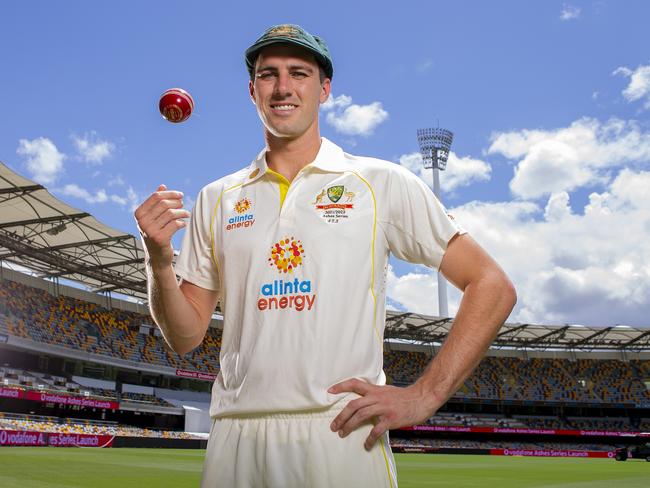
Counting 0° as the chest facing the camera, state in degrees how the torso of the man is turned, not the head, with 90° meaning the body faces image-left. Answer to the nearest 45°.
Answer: approximately 0°

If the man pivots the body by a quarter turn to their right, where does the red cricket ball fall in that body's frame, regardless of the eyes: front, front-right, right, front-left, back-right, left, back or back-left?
front-right

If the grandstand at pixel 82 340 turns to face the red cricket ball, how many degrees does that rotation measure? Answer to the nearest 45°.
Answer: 0° — it already faces it

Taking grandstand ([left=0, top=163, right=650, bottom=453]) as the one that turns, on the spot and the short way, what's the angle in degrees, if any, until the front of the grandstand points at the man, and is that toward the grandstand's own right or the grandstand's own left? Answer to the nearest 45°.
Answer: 0° — it already faces them

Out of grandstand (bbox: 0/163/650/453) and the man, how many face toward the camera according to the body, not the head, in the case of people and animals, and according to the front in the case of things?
2

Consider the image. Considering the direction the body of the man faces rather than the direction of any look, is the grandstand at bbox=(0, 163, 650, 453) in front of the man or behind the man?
behind
